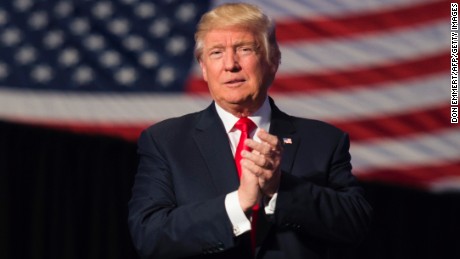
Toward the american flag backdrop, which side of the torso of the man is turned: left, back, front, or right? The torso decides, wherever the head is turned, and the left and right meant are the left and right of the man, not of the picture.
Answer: back

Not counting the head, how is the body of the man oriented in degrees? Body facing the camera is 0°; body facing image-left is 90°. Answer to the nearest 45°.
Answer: approximately 0°
